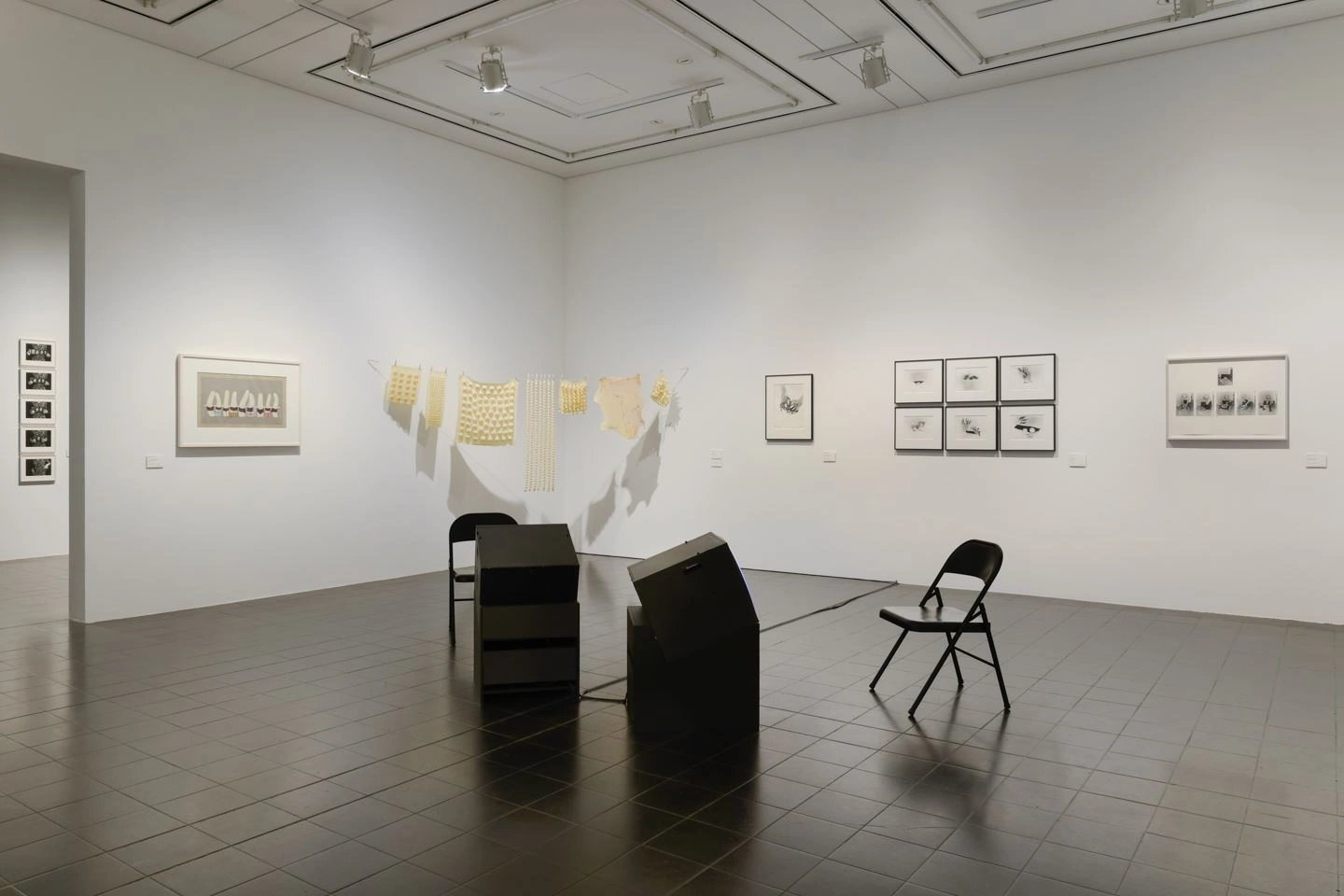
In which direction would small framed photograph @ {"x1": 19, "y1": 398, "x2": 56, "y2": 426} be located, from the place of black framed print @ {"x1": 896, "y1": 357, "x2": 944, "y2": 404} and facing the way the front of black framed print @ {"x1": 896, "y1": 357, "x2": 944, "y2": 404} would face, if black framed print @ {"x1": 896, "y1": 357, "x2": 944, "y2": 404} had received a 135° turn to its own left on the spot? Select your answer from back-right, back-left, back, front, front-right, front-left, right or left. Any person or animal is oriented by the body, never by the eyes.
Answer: back-left

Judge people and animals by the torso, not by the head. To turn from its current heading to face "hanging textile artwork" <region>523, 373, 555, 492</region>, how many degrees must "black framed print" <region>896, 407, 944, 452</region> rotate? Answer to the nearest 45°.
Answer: approximately 90° to its right

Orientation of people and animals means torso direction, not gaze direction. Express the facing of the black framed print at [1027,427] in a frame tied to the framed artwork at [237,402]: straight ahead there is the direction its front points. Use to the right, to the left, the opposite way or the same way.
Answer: to the right

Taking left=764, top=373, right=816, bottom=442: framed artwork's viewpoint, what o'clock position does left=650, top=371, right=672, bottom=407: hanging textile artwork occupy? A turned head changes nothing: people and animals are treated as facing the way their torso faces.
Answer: The hanging textile artwork is roughly at 2 o'clock from the framed artwork.

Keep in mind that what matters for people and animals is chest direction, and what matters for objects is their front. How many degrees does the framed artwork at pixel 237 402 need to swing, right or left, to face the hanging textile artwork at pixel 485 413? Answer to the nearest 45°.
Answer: approximately 45° to its left

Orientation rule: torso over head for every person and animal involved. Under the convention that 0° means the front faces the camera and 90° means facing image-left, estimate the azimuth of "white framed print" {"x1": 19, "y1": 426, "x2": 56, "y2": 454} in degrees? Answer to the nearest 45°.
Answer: approximately 0°

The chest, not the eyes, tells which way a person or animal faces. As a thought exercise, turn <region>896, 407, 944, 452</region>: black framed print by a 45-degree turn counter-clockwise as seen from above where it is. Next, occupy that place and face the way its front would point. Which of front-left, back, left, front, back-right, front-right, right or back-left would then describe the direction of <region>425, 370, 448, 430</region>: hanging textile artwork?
back-right

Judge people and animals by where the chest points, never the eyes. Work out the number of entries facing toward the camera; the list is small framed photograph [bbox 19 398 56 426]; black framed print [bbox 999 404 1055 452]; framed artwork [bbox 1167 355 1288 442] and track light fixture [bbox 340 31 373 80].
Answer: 3

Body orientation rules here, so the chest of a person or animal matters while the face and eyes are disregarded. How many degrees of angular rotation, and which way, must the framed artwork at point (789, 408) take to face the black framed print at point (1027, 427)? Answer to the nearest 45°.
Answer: approximately 90° to its left

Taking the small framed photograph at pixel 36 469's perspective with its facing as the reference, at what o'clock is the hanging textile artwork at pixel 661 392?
The hanging textile artwork is roughly at 10 o'clock from the small framed photograph.

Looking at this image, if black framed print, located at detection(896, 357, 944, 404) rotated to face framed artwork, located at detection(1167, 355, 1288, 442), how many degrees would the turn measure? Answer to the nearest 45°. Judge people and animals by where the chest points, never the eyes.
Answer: approximately 90° to its left
